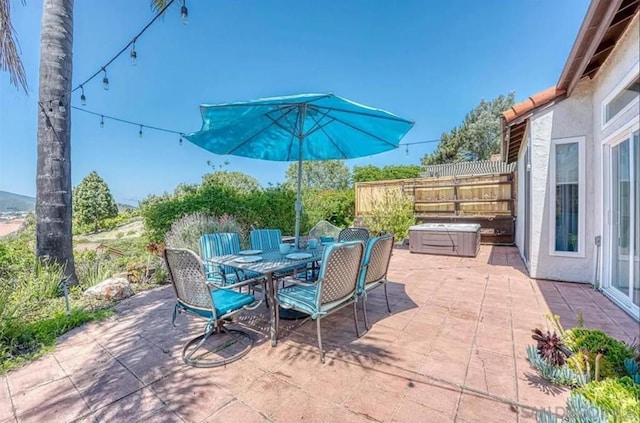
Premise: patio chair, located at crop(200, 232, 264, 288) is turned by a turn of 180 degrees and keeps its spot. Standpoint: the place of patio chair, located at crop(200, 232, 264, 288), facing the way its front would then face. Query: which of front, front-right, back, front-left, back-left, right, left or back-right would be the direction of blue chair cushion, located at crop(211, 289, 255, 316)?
back-left

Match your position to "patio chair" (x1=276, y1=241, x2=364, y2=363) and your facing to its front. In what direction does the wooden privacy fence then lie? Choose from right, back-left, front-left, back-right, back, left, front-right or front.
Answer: right

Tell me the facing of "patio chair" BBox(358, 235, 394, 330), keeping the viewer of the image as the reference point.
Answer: facing away from the viewer and to the left of the viewer

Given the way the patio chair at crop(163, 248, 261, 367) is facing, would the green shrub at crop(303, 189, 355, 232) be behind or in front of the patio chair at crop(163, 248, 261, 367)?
in front

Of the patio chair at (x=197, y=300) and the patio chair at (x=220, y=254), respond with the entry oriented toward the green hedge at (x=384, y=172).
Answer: the patio chair at (x=197, y=300)

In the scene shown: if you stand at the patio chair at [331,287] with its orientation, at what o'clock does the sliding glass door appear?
The sliding glass door is roughly at 4 o'clock from the patio chair.

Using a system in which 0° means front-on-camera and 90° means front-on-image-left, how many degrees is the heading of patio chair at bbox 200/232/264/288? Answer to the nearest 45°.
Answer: approximately 315°

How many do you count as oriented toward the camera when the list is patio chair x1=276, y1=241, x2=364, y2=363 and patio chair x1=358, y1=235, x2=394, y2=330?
0

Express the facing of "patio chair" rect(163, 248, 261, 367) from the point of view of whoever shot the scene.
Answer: facing away from the viewer and to the right of the viewer

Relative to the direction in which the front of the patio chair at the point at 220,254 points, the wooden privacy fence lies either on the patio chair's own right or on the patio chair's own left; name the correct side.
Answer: on the patio chair's own left

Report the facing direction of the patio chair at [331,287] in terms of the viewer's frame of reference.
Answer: facing away from the viewer and to the left of the viewer

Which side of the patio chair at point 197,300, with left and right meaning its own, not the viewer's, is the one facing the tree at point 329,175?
front

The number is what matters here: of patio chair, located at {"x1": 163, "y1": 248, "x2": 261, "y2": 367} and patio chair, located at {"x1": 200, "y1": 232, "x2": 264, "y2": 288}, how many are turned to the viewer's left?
0

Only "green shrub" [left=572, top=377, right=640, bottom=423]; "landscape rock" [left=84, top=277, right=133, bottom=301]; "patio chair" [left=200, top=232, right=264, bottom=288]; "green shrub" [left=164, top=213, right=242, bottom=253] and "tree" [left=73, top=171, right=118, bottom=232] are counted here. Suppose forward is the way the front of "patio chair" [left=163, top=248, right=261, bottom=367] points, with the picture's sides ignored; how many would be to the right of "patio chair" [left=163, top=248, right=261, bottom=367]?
1
